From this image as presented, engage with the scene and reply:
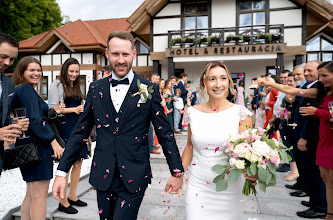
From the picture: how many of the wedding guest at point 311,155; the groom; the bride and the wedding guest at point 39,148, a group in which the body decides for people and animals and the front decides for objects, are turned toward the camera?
2

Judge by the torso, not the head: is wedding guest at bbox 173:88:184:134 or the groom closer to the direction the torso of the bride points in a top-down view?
the groom

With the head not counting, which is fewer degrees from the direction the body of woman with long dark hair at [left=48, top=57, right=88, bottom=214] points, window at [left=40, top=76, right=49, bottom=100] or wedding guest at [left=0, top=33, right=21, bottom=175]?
the wedding guest

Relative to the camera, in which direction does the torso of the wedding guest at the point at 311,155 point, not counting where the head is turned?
to the viewer's left

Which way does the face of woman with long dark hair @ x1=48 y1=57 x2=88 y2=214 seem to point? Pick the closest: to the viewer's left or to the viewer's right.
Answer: to the viewer's right

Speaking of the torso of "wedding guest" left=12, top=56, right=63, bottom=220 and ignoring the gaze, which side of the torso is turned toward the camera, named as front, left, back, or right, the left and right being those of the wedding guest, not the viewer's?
right

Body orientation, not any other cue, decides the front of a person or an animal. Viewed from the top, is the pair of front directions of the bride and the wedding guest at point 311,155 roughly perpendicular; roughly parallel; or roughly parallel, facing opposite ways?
roughly perpendicular

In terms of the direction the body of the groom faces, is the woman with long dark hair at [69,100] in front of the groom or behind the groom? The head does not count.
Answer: behind

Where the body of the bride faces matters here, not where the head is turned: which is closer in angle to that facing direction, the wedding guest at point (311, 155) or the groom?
the groom
